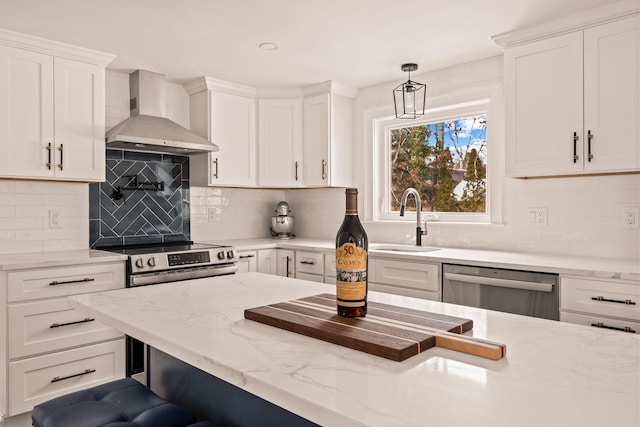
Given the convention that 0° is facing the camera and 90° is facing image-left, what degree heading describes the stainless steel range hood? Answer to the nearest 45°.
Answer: approximately 315°

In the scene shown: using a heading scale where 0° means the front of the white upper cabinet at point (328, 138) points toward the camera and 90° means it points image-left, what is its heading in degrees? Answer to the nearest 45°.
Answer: approximately 45°

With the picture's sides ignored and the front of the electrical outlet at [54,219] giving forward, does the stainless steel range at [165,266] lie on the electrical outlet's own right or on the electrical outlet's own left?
on the electrical outlet's own left

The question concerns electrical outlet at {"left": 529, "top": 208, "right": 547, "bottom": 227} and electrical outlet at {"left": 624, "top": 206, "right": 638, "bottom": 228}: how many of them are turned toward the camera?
2

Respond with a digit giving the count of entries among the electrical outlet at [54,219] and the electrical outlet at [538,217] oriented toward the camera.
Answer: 2

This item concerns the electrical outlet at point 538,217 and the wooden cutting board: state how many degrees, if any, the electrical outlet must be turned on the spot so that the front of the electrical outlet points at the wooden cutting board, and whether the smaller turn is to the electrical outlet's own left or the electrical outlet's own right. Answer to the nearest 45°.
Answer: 0° — it already faces it

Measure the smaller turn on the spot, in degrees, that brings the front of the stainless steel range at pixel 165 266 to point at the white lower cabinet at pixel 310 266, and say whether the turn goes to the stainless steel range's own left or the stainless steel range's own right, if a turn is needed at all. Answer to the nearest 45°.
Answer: approximately 45° to the stainless steel range's own left

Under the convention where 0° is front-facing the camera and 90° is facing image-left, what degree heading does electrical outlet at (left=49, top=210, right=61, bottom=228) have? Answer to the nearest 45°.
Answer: approximately 0°

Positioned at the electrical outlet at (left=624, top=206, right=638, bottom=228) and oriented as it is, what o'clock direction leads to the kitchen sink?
The kitchen sink is roughly at 3 o'clock from the electrical outlet.

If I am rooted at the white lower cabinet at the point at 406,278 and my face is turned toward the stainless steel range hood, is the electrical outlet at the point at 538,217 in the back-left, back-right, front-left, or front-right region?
back-right
